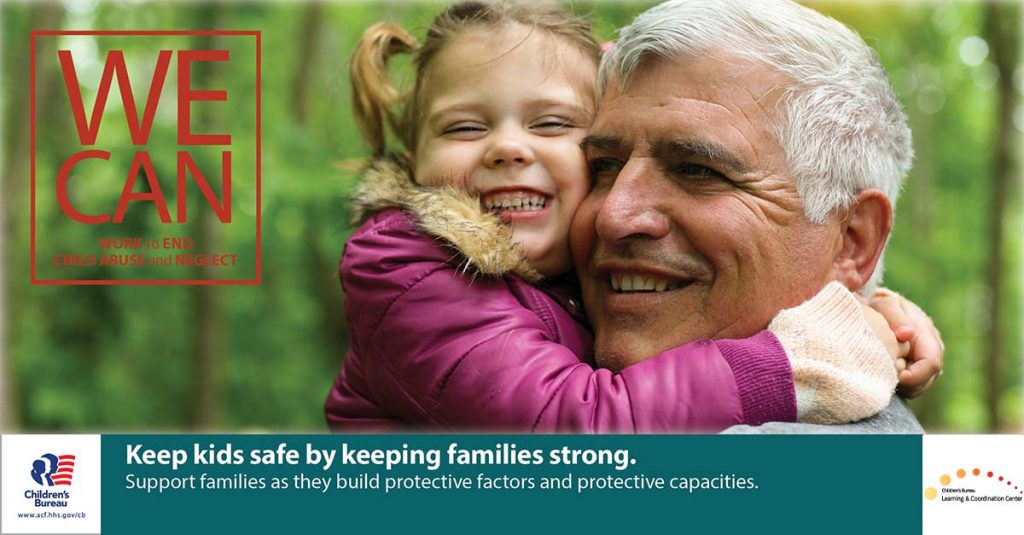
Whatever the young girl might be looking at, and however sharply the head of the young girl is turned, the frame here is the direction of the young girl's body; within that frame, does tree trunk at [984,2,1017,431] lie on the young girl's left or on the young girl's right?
on the young girl's left

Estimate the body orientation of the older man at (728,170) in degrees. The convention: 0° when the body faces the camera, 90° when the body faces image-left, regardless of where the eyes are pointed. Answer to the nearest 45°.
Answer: approximately 45°

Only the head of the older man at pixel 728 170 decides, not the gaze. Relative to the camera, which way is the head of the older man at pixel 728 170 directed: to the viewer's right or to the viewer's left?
to the viewer's left

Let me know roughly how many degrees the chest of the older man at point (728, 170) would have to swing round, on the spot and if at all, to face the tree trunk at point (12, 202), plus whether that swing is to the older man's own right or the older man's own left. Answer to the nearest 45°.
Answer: approximately 90° to the older man's own right

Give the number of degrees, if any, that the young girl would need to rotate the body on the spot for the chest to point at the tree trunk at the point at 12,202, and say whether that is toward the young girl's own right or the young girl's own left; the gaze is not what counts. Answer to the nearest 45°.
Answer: approximately 180°

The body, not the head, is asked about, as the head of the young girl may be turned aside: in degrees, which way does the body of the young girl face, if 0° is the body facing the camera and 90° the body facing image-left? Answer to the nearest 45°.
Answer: approximately 315°
